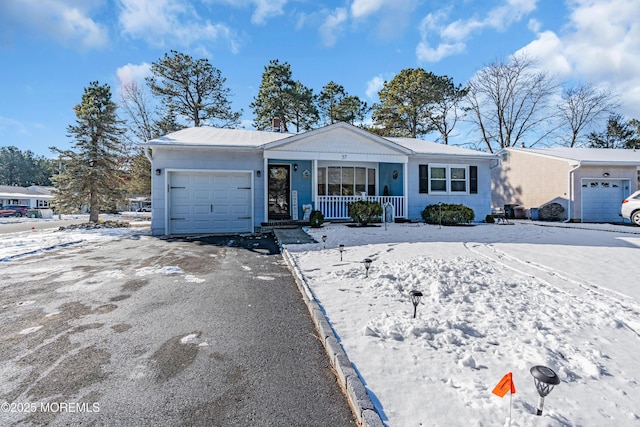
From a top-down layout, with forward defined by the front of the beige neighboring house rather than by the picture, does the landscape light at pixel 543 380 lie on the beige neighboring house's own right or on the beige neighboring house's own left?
on the beige neighboring house's own right

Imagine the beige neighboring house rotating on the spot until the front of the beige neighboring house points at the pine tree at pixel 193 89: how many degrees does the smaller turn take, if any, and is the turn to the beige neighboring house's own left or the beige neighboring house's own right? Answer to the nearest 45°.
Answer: approximately 135° to the beige neighboring house's own right

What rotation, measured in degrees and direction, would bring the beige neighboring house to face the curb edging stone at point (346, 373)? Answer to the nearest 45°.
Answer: approximately 45° to its right

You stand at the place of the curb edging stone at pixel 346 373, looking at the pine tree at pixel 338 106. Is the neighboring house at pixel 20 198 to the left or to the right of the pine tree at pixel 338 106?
left

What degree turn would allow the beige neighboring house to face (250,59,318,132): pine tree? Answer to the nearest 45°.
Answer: approximately 135° to its right

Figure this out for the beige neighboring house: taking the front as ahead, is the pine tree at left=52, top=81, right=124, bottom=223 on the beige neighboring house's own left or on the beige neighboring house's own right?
on the beige neighboring house's own right

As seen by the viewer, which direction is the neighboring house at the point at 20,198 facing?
toward the camera

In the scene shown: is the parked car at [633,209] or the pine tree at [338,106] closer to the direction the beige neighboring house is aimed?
the parked car

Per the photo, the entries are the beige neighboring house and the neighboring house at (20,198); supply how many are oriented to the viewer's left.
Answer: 0

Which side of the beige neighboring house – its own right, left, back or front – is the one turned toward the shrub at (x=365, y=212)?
right

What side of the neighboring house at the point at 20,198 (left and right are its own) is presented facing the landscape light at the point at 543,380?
front

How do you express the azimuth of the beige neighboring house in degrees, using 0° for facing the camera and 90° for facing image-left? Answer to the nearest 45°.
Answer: approximately 315°
